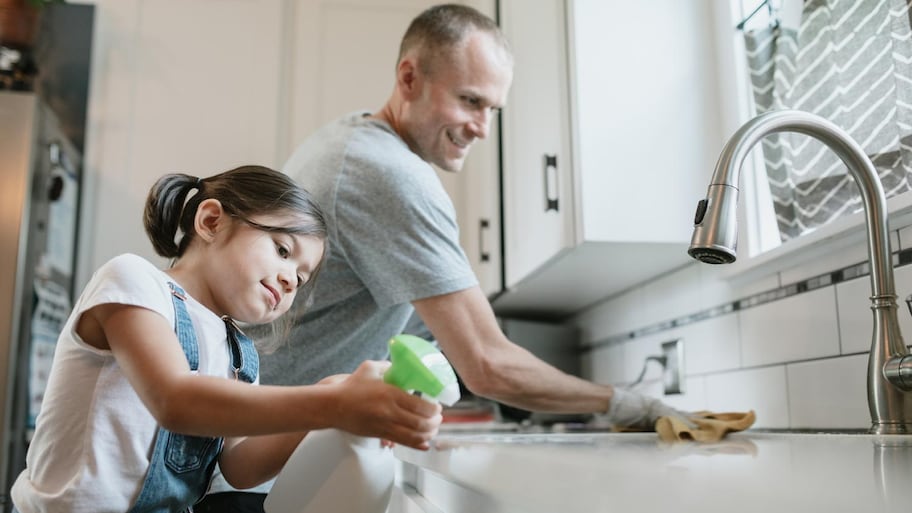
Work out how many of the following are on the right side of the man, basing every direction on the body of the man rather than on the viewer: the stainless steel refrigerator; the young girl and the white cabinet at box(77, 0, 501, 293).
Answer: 1

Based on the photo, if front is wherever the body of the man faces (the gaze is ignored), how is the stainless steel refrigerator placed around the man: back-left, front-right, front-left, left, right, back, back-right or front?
back-left

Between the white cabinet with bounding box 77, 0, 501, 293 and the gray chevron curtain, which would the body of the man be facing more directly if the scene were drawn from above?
the gray chevron curtain

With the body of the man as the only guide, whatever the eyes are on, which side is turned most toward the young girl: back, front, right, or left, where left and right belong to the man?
right

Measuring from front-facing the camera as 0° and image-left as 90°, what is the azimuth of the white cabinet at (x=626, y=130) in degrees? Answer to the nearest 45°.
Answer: approximately 45°

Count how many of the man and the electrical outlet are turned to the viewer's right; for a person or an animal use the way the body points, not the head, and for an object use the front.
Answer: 1

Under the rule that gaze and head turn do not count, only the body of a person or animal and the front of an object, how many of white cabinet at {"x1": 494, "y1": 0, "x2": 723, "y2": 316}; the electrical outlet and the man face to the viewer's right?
1

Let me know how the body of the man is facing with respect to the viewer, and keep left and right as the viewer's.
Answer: facing to the right of the viewer

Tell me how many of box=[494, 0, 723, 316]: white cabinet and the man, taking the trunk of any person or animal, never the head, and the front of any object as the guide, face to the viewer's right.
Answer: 1

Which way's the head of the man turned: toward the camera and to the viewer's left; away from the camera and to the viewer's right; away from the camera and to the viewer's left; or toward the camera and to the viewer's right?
toward the camera and to the viewer's right

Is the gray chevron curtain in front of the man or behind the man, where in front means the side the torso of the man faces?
in front

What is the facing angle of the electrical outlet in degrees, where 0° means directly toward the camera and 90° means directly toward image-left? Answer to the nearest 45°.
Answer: approximately 45°

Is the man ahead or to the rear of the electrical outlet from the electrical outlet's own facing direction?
ahead

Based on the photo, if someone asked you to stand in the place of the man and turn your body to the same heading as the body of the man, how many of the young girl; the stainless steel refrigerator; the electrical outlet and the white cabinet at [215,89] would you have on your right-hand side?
1
